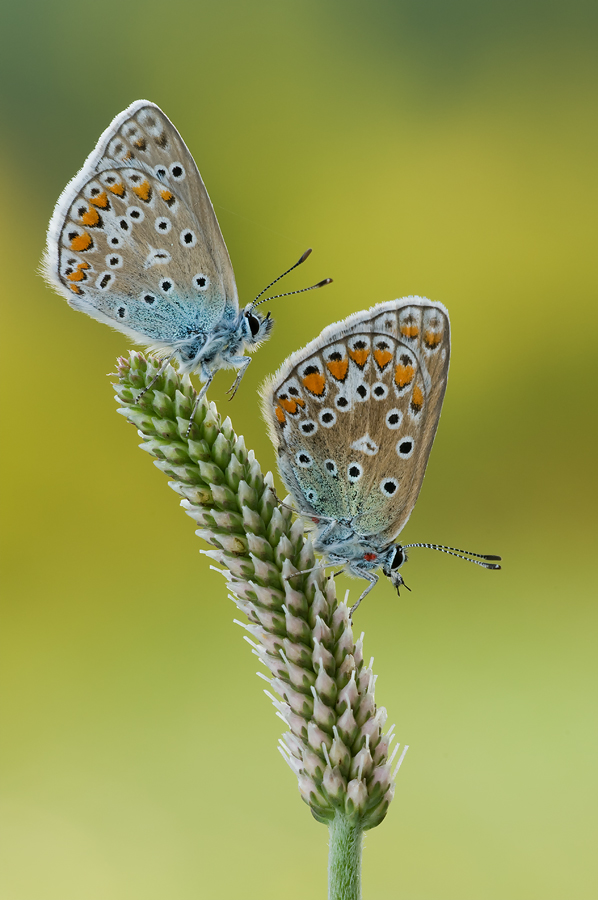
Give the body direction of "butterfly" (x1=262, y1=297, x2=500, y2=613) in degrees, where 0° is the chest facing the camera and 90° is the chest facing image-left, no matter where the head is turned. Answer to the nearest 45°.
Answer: approximately 270°

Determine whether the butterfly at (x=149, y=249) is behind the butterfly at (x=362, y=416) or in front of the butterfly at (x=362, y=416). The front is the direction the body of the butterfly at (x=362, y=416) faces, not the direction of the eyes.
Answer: behind

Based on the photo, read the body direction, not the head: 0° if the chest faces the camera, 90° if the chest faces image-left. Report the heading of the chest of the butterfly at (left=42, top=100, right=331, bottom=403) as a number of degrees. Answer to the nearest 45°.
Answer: approximately 270°

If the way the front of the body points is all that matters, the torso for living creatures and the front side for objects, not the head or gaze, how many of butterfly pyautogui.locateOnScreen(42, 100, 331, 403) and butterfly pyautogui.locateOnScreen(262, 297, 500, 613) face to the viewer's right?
2

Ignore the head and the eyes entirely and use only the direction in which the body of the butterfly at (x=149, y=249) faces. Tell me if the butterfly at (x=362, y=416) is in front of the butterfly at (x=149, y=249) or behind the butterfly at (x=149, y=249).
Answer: in front
